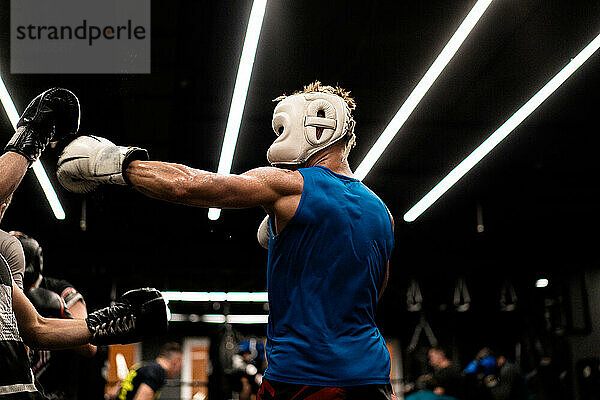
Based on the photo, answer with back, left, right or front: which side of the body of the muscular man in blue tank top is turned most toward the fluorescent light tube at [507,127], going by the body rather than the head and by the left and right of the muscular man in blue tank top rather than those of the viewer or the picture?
right

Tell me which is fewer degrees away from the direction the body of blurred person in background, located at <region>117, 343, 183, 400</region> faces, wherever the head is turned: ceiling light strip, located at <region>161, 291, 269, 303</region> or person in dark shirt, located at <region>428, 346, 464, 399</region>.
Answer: the person in dark shirt

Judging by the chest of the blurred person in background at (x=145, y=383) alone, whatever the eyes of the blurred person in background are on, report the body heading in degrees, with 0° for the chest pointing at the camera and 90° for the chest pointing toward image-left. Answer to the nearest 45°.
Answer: approximately 270°

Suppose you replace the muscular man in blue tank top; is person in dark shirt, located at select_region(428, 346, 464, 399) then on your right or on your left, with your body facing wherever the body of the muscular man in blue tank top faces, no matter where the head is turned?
on your right

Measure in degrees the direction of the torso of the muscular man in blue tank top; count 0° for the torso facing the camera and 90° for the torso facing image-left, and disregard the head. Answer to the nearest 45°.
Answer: approximately 135°
